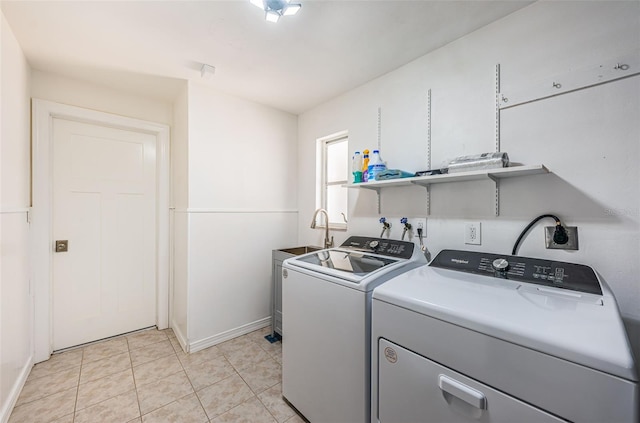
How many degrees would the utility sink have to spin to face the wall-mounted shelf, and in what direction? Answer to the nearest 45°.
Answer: approximately 90° to its left

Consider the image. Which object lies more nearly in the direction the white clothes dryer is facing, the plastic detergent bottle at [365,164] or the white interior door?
the white interior door

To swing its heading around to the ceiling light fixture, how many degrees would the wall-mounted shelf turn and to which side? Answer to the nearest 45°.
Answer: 0° — it already faces it

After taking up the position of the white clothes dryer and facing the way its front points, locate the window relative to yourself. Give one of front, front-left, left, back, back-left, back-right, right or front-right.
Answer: right

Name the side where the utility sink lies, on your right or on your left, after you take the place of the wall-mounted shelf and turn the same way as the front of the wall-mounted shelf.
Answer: on your right

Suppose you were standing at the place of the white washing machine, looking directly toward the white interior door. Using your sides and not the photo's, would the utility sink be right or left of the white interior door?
right

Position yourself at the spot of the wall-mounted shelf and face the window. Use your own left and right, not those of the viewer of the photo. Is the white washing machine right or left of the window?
left

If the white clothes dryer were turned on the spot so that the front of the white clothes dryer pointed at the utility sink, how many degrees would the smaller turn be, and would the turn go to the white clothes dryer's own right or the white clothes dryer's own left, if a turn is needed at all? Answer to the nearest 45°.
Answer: approximately 90° to the white clothes dryer's own right

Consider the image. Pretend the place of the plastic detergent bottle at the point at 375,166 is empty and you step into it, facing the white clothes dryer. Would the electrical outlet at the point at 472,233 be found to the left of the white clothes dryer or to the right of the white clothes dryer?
left

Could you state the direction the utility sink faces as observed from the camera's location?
facing the viewer and to the left of the viewer
